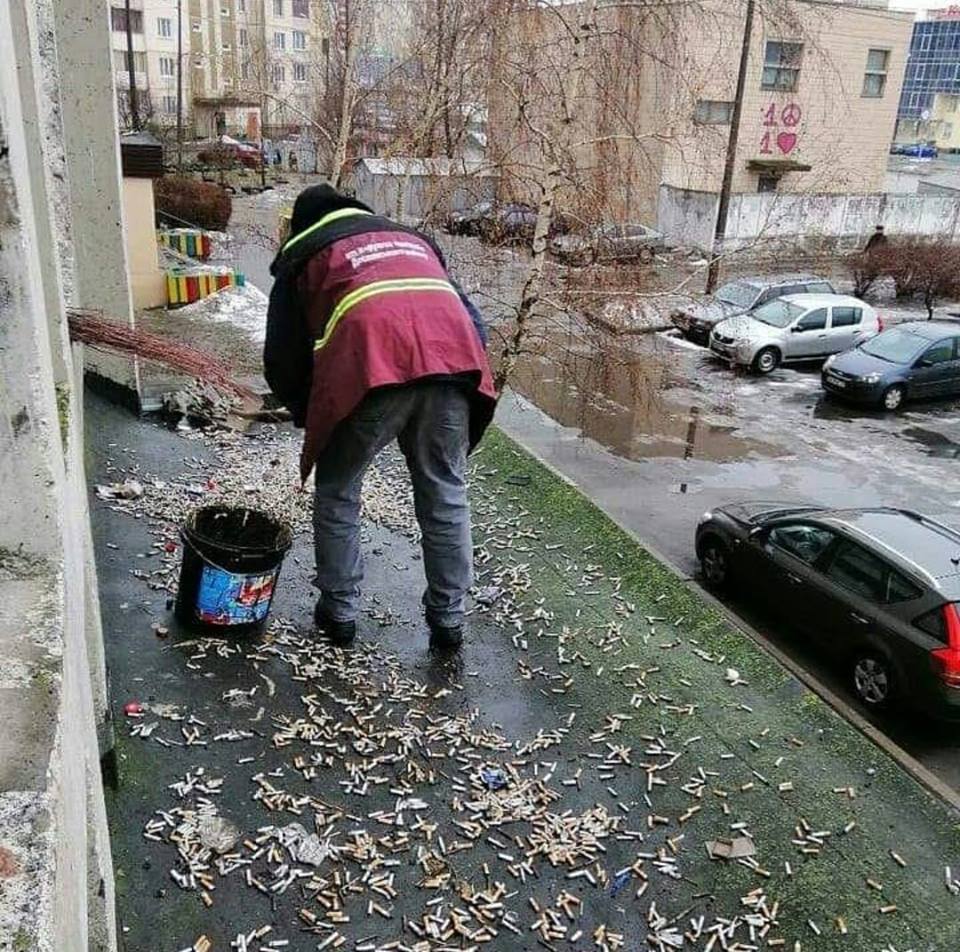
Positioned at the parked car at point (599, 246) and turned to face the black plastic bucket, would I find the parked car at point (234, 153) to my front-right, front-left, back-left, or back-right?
back-right

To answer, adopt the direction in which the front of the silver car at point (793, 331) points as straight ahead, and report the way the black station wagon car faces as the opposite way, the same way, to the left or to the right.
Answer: to the right

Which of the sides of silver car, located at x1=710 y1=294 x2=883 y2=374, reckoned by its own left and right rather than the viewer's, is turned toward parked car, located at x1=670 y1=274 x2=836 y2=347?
right

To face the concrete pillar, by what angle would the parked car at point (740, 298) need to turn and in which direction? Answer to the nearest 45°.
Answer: approximately 45° to its left

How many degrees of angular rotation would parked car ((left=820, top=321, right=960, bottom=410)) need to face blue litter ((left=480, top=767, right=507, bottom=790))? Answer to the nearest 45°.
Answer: approximately 45° to its left

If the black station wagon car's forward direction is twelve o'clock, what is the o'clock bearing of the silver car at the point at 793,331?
The silver car is roughly at 1 o'clock from the black station wagon car.

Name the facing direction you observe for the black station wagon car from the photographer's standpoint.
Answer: facing away from the viewer and to the left of the viewer

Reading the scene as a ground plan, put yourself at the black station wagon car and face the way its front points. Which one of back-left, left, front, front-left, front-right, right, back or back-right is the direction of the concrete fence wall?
front-right

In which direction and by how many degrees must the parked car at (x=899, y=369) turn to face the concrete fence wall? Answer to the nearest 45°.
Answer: approximately 135° to its right
